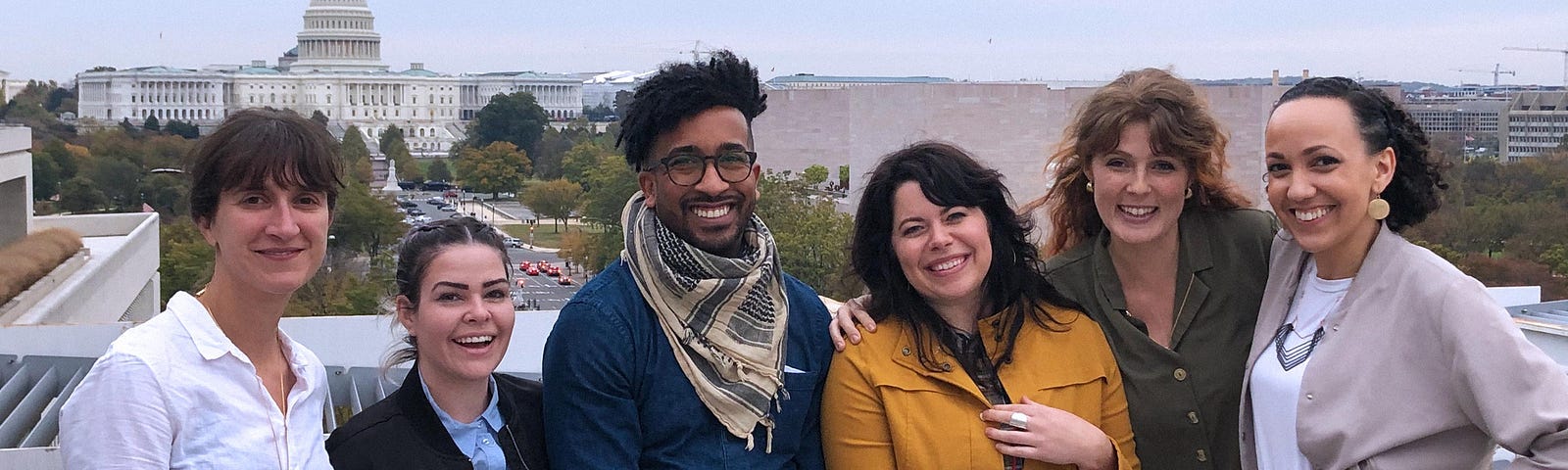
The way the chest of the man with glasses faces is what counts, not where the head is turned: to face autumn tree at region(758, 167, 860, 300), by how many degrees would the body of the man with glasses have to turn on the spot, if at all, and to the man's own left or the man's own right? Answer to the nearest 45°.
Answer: approximately 135° to the man's own left

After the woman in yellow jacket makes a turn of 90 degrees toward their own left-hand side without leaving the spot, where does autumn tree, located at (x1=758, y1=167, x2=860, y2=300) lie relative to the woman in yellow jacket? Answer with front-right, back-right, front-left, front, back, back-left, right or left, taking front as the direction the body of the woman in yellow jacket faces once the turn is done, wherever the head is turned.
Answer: left

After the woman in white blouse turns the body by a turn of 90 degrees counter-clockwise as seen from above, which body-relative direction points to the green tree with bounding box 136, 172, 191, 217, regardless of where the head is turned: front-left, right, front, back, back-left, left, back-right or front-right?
front-left

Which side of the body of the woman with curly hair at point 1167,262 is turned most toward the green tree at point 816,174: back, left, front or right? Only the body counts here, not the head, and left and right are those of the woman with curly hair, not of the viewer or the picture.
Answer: back

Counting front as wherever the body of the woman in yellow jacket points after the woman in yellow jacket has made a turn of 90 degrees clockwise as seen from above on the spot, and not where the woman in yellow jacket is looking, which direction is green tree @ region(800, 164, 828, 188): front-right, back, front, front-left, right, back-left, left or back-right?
right

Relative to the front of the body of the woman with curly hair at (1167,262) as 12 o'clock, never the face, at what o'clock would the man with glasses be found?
The man with glasses is roughly at 2 o'clock from the woman with curly hair.

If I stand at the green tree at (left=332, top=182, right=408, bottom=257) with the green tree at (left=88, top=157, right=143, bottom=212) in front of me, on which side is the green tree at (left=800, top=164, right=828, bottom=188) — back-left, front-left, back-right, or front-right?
back-right

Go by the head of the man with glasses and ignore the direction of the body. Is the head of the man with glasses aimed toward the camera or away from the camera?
toward the camera

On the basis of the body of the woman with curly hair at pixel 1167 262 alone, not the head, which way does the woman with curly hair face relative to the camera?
toward the camera

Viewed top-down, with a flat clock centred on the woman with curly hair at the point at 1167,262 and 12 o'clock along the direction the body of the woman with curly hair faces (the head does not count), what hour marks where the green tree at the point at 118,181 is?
The green tree is roughly at 5 o'clock from the woman with curly hair.

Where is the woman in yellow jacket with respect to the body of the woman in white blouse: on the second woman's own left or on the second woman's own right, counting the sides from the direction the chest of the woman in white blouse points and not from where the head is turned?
on the second woman's own left

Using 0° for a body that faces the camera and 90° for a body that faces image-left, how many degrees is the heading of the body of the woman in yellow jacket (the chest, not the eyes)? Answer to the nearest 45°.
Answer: approximately 0°

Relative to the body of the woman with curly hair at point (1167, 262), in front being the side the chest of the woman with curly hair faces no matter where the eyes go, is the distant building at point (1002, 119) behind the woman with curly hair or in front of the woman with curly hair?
behind

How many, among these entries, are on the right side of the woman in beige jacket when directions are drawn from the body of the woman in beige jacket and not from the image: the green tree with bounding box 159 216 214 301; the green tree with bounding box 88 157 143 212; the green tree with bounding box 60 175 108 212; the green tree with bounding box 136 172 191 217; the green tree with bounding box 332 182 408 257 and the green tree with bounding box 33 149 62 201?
6

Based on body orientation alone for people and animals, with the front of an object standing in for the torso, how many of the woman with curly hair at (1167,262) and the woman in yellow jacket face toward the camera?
2

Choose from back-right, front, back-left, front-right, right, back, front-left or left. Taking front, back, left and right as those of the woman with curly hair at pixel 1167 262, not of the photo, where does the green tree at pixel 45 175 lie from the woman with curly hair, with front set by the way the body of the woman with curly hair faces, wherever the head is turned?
back-right

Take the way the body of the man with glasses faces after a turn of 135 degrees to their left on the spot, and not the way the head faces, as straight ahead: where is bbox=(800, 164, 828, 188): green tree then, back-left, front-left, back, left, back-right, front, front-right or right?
front

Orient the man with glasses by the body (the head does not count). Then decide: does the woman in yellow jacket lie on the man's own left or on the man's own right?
on the man's own left
